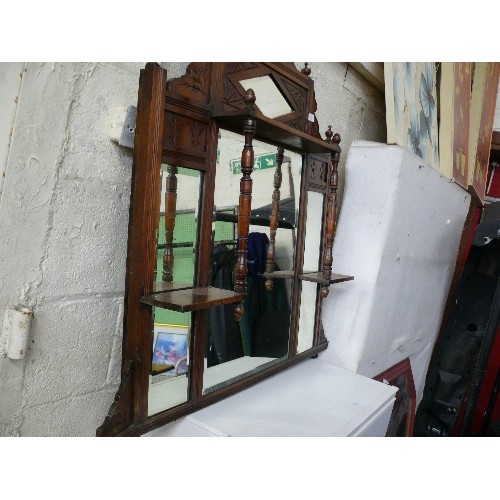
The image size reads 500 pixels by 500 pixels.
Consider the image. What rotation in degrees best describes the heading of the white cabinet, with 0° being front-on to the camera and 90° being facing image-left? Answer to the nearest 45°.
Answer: approximately 315°

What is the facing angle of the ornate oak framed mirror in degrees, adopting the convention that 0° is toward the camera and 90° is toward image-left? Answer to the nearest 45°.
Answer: approximately 315°

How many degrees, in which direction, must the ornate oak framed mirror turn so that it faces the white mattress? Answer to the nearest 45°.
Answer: approximately 90° to its left
